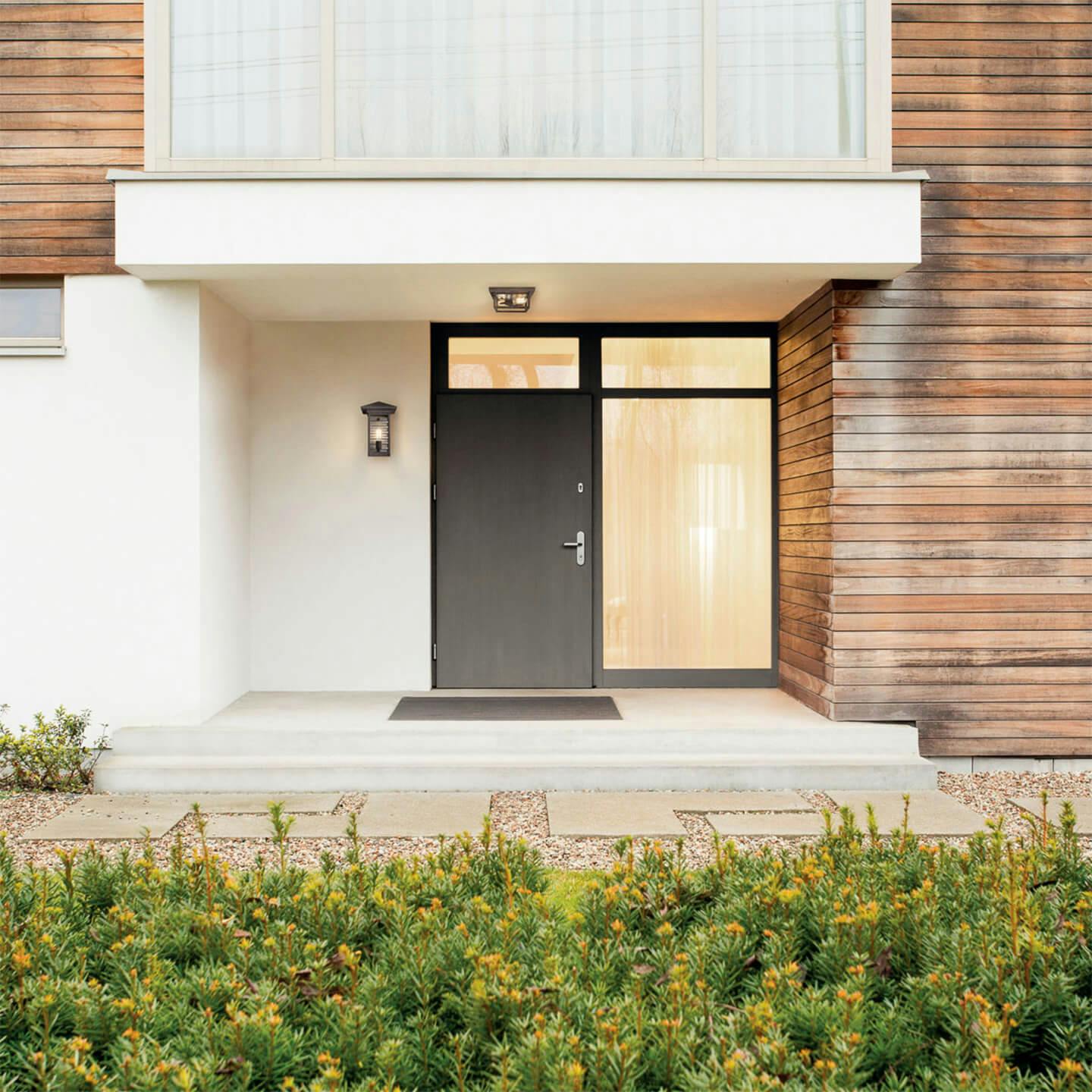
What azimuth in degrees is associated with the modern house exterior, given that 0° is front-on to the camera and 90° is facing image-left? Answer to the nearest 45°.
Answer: approximately 0°

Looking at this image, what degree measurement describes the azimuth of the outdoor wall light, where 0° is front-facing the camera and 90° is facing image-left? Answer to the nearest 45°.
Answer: approximately 0°

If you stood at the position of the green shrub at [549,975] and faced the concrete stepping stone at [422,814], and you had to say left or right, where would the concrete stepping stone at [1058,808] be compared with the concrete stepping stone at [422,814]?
right

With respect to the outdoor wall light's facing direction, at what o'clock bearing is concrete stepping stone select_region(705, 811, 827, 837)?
The concrete stepping stone is roughly at 11 o'clock from the outdoor wall light.

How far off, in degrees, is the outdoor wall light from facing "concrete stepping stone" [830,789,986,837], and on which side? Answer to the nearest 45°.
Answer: approximately 45° to its left
